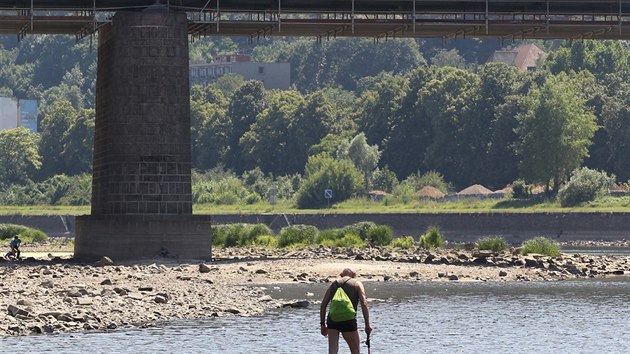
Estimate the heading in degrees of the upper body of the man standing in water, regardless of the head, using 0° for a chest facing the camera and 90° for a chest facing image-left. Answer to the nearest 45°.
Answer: approximately 180°

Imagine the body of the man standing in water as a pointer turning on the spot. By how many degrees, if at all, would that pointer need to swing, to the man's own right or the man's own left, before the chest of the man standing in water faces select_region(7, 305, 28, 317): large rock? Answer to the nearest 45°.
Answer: approximately 45° to the man's own left
